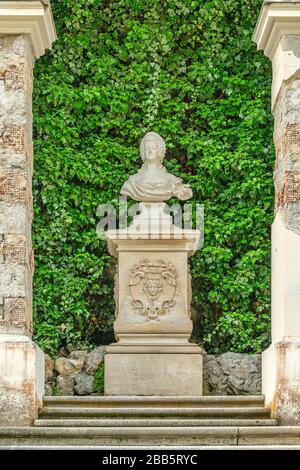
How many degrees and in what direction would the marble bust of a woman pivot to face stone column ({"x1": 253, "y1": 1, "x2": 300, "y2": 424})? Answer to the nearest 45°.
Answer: approximately 45° to its left

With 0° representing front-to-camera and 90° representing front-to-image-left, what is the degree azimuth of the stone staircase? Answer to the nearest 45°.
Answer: approximately 0°

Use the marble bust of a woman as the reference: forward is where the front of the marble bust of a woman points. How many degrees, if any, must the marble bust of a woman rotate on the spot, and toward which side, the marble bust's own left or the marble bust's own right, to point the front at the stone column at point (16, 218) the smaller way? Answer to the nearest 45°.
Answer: approximately 45° to the marble bust's own right
